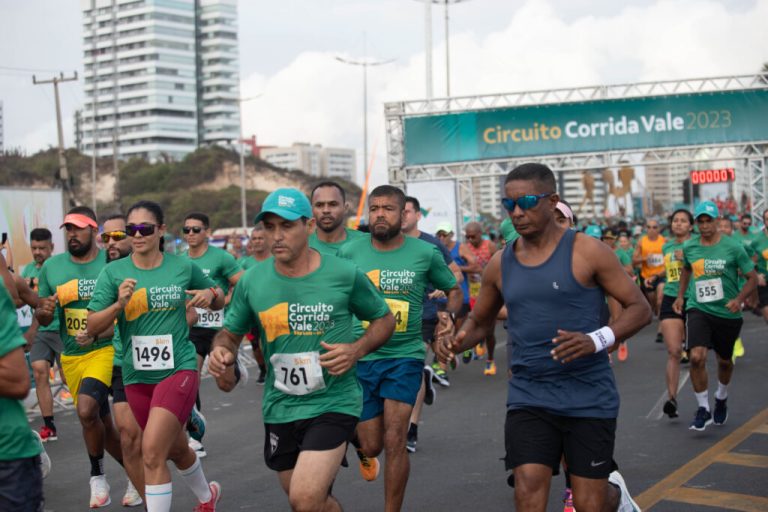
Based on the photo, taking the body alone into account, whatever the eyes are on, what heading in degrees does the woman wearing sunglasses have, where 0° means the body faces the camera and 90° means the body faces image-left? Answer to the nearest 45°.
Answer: approximately 45°

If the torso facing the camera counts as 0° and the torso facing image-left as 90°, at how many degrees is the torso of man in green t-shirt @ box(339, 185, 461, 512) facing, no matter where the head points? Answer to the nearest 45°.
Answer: approximately 0°

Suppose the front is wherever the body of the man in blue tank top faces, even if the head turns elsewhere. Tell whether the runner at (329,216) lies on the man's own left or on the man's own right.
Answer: on the man's own right

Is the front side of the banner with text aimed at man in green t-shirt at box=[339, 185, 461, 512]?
yes

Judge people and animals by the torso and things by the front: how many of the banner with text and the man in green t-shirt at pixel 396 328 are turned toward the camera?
2
